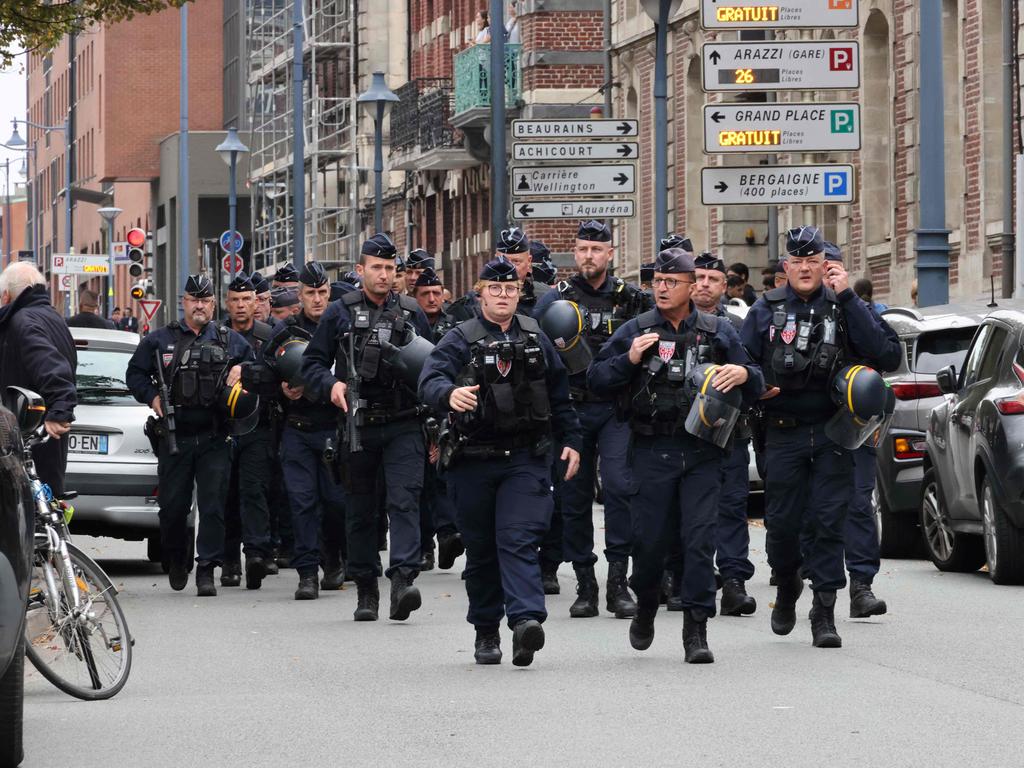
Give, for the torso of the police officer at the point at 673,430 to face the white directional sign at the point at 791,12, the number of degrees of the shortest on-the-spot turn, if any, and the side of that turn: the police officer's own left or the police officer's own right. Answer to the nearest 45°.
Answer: approximately 180°

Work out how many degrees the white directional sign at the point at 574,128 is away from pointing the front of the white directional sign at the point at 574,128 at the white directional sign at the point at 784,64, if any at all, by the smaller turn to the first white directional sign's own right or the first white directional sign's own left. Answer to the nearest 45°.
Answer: approximately 45° to the first white directional sign's own left

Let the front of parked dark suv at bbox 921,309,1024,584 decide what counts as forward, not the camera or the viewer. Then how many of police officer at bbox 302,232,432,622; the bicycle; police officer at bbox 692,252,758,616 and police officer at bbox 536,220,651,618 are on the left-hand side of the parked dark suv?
4

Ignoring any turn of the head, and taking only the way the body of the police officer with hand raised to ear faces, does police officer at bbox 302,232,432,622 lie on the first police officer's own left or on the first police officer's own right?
on the first police officer's own right

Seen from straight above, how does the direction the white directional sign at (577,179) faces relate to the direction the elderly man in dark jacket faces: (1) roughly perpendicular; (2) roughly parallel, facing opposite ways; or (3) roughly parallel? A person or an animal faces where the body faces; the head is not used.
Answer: roughly perpendicular

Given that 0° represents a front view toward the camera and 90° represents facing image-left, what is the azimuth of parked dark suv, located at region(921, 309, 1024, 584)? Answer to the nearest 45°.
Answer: approximately 135°

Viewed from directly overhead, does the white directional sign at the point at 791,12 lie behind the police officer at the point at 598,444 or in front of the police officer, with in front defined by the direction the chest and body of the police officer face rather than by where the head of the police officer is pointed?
behind

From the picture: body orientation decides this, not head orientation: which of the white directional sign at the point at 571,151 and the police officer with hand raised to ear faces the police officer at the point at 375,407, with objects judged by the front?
the white directional sign

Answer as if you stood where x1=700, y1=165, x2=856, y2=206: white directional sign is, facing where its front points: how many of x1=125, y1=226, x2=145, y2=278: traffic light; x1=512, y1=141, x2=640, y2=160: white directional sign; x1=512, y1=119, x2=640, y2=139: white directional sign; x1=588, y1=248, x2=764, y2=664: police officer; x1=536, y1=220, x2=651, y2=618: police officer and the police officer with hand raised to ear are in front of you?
3

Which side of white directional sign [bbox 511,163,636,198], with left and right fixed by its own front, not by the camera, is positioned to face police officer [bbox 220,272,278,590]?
front
